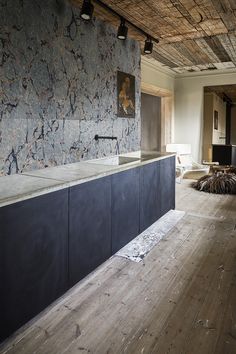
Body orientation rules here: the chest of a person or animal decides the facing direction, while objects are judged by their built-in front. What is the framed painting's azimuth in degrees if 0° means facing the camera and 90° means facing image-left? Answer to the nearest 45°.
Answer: approximately 315°

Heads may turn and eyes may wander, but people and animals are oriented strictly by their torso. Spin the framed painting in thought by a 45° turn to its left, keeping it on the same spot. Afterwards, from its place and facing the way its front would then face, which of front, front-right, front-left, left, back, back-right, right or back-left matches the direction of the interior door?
left

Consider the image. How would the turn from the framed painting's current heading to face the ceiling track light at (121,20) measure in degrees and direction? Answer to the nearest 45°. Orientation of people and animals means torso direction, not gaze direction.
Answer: approximately 45° to its right
